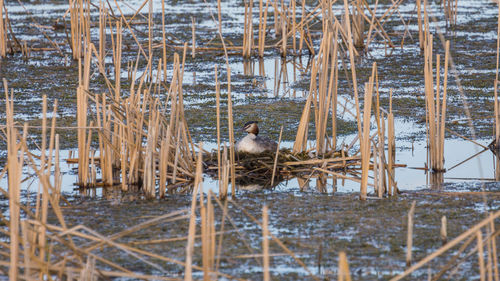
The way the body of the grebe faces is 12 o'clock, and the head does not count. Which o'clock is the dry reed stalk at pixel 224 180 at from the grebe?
The dry reed stalk is roughly at 11 o'clock from the grebe.

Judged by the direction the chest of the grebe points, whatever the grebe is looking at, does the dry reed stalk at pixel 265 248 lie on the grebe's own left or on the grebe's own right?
on the grebe's own left

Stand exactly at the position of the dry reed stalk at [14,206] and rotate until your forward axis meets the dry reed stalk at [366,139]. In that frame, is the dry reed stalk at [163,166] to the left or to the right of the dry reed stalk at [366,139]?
left

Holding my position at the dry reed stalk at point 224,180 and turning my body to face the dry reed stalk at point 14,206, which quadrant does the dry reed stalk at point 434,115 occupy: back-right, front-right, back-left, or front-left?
back-left

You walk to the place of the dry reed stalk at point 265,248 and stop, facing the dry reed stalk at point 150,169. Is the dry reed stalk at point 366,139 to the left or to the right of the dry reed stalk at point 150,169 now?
right

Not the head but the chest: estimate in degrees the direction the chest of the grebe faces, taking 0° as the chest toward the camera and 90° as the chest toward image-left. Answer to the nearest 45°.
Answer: approximately 45°
